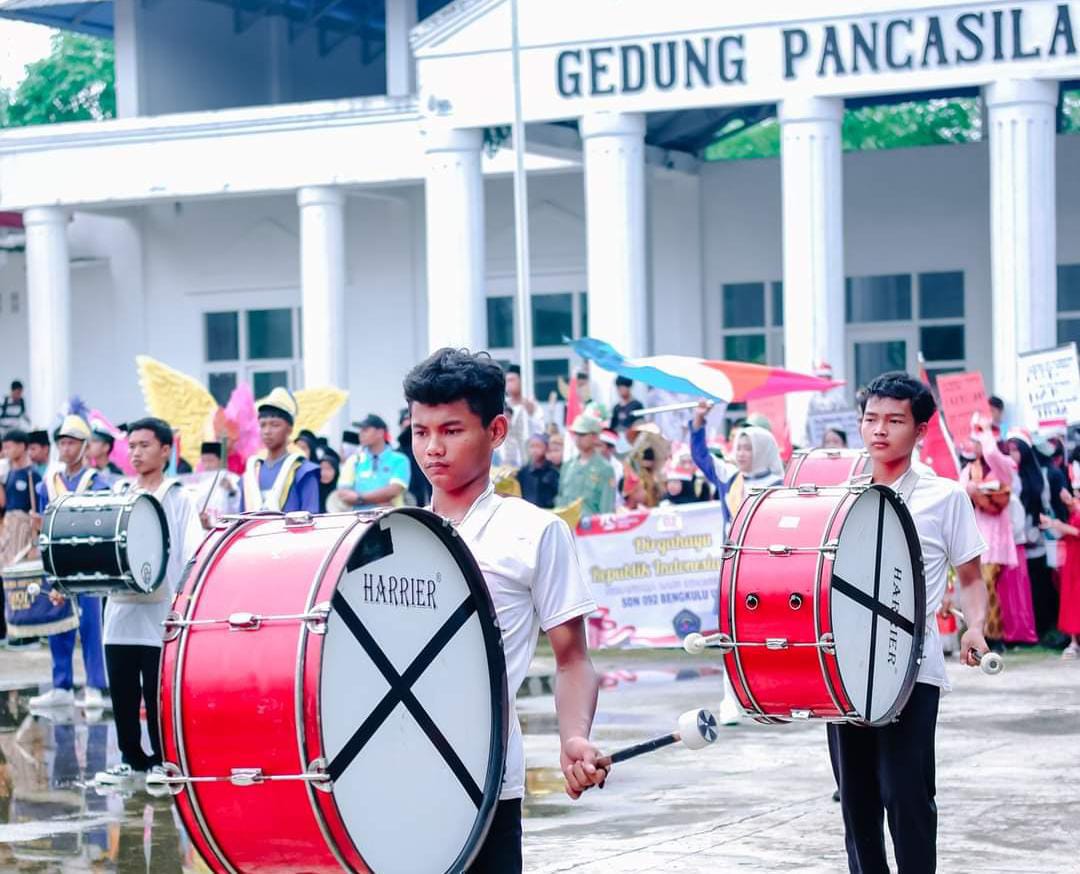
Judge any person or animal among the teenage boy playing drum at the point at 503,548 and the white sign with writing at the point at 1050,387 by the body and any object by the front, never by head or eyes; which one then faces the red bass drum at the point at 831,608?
the white sign with writing

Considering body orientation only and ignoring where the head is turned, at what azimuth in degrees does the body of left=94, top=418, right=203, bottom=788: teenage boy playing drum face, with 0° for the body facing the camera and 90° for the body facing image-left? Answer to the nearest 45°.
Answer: approximately 45°

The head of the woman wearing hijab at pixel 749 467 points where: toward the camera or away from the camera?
toward the camera

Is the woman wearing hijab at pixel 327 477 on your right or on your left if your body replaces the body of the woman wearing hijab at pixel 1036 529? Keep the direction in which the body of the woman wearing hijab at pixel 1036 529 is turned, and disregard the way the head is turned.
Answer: on your right

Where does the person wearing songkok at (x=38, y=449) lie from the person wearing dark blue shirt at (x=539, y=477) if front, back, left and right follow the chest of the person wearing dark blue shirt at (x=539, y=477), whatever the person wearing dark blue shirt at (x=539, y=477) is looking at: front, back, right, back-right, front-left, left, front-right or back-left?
right

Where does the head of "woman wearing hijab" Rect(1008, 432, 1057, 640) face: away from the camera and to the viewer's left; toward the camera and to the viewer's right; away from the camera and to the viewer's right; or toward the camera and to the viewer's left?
toward the camera and to the viewer's left

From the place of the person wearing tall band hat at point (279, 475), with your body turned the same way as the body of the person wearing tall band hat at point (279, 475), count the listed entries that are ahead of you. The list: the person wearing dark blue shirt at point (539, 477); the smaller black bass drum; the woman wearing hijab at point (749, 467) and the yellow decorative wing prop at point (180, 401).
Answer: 1

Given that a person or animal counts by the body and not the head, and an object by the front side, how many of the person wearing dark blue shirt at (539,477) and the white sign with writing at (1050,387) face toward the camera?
2

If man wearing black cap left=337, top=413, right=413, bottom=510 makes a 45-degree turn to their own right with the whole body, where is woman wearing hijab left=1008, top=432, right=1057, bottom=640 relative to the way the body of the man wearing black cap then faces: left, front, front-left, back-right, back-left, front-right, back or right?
back

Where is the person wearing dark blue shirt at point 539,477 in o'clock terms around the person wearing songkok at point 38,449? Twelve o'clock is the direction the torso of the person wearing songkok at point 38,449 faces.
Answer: the person wearing dark blue shirt at point 539,477 is roughly at 8 o'clock from the person wearing songkok at point 38,449.

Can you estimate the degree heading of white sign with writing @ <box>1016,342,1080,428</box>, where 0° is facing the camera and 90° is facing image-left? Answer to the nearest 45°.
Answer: approximately 0°

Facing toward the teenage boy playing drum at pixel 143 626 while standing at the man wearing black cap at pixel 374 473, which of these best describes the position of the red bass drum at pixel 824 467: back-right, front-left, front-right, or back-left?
front-left

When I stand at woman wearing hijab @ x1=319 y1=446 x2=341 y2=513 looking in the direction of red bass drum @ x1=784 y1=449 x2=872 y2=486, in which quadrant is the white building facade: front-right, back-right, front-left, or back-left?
back-left

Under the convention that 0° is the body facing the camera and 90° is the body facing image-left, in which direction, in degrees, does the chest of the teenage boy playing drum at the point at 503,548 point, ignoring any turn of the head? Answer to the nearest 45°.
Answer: approximately 45°

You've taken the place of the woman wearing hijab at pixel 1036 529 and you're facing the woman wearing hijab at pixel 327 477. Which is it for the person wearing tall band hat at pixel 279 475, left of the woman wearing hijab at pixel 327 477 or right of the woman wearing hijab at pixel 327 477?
left

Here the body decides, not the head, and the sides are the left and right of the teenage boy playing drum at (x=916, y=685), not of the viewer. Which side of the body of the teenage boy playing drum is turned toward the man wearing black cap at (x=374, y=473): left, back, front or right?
right

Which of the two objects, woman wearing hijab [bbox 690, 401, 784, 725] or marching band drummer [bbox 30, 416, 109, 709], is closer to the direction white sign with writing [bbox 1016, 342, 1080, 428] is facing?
the woman wearing hijab

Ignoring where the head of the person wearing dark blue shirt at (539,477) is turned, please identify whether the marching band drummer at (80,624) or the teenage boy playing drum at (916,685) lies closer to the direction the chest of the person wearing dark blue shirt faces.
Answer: the teenage boy playing drum

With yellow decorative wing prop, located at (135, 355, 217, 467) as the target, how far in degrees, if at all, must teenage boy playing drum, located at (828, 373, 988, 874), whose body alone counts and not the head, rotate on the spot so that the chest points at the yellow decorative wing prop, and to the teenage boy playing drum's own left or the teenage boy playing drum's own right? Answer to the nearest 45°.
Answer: approximately 90° to the teenage boy playing drum's own right
